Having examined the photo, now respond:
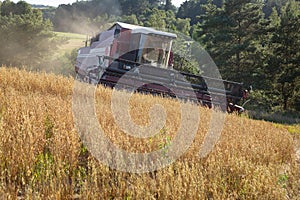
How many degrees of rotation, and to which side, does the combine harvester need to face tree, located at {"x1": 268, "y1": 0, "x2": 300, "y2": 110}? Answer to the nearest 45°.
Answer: approximately 90° to its left

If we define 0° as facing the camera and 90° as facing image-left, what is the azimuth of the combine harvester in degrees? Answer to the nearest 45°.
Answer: approximately 315°
